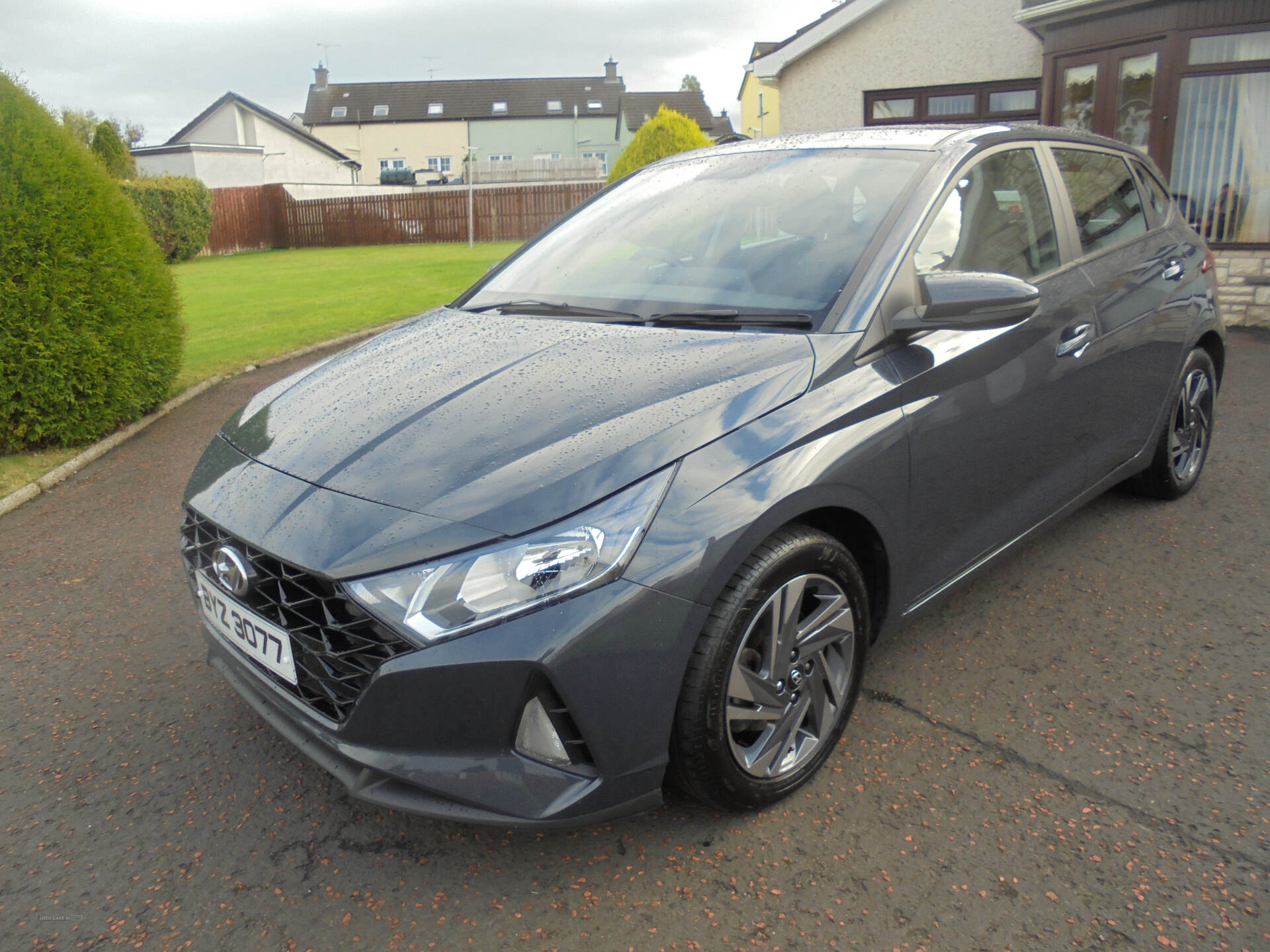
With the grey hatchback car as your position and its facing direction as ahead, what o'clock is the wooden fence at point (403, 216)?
The wooden fence is roughly at 4 o'clock from the grey hatchback car.

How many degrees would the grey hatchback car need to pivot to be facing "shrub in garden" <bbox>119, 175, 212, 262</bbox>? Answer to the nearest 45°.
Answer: approximately 90° to its right

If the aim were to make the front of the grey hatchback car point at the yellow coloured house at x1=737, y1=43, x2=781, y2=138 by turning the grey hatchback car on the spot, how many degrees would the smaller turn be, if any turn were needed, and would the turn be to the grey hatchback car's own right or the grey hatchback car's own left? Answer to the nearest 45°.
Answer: approximately 135° to the grey hatchback car's own right

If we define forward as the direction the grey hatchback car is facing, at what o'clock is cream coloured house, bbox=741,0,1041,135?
The cream coloured house is roughly at 5 o'clock from the grey hatchback car.

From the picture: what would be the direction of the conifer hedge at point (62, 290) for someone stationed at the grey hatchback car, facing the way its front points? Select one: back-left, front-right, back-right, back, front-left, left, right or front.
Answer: right

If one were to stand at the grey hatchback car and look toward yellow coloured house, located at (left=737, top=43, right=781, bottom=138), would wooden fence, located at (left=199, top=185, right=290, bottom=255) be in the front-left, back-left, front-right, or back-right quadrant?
front-left

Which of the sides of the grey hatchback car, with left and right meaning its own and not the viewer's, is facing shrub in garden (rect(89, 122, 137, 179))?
right

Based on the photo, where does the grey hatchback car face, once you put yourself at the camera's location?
facing the viewer and to the left of the viewer
